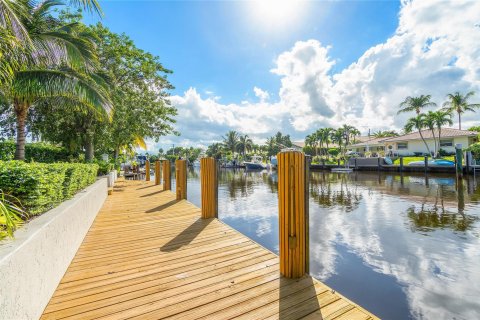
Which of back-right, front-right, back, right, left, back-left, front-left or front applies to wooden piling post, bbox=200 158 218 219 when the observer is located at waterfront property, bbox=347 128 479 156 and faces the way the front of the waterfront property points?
front-left

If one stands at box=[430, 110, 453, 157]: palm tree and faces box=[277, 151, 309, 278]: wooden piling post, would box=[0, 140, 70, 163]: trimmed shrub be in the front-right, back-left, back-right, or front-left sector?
front-right

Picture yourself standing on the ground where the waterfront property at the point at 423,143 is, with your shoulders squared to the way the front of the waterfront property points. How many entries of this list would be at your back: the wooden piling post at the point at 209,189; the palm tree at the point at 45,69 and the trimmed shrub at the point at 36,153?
0

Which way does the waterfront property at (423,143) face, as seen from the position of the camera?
facing the viewer and to the left of the viewer

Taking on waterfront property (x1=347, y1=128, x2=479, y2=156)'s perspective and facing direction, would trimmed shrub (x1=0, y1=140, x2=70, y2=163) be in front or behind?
in front

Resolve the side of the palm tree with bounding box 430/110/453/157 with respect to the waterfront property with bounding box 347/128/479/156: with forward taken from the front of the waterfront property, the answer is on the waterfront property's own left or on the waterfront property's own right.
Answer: on the waterfront property's own left

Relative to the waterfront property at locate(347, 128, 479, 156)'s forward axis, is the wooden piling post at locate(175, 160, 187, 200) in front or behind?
in front

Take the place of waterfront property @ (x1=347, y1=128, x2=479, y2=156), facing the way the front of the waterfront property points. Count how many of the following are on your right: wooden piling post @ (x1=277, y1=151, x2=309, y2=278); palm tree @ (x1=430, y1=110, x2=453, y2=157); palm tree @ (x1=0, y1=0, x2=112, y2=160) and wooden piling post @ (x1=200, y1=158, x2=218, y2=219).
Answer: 0

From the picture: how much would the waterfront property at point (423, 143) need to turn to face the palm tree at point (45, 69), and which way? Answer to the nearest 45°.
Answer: approximately 45° to its left

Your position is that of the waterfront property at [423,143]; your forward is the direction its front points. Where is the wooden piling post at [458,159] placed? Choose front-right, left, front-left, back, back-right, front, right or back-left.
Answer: front-left
